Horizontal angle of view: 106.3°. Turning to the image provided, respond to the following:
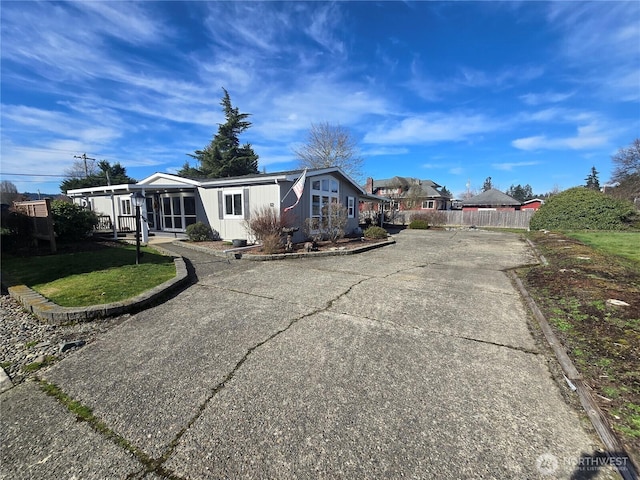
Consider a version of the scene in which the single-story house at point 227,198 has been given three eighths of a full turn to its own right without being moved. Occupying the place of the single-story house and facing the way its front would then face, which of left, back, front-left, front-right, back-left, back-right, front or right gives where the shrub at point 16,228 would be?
left

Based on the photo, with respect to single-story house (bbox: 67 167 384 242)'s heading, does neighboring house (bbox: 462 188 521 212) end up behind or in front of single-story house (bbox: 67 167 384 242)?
behind

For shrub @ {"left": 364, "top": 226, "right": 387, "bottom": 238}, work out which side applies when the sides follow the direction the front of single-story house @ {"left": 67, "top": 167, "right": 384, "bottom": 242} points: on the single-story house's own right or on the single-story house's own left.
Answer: on the single-story house's own left

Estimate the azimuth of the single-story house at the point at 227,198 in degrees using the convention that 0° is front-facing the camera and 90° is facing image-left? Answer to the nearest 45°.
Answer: approximately 45°

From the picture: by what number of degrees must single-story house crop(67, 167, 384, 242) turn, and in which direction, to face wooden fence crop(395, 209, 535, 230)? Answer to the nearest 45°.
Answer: approximately 135° to its left

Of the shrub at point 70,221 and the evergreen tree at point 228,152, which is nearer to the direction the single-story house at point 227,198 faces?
the shrub

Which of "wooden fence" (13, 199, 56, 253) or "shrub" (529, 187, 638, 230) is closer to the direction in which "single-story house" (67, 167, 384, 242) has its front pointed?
the wooden fence

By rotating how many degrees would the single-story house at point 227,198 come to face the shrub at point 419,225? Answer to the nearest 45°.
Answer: approximately 135° to its left
